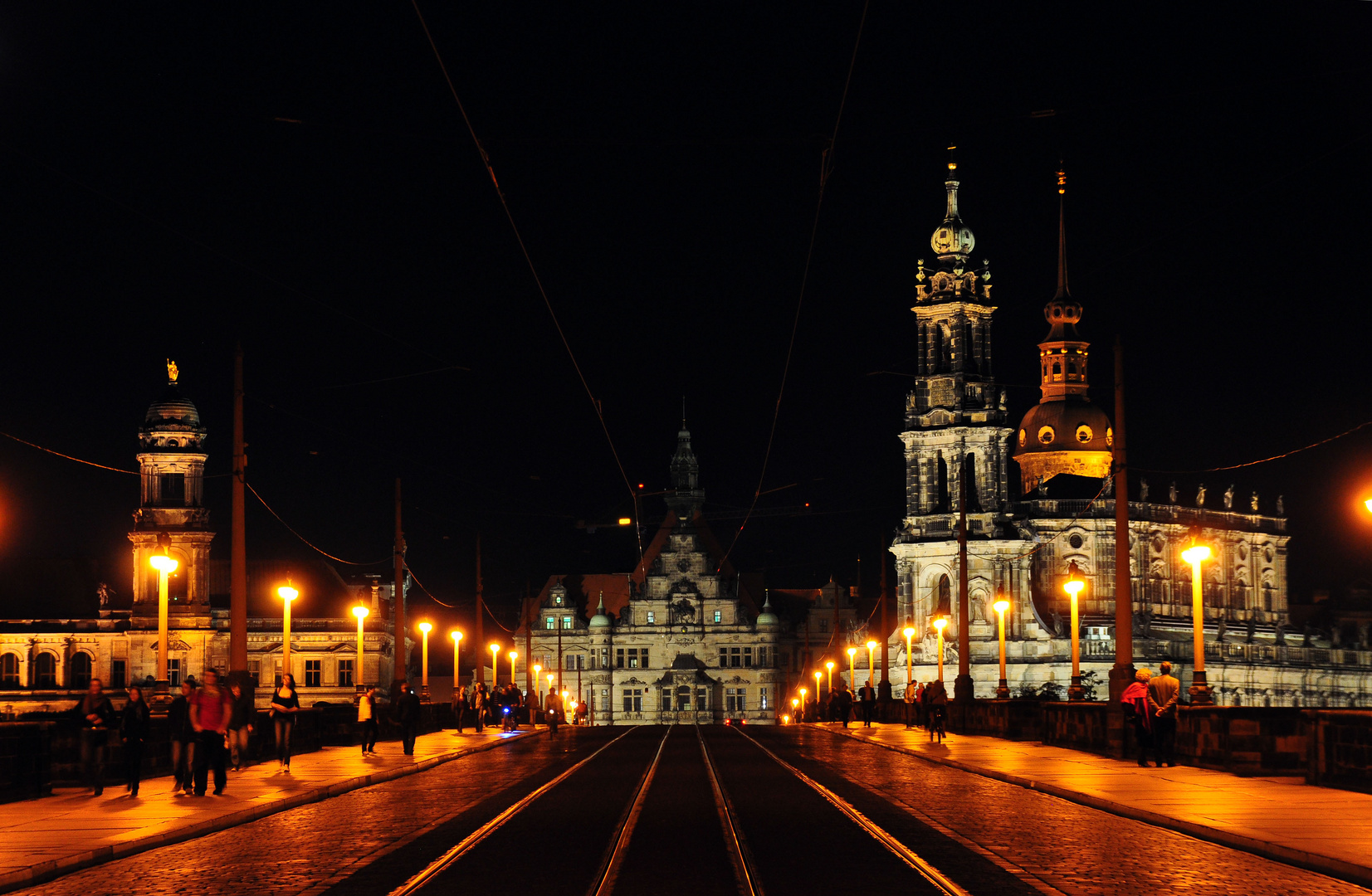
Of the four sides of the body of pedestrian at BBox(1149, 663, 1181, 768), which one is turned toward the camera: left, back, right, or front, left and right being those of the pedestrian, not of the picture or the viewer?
back

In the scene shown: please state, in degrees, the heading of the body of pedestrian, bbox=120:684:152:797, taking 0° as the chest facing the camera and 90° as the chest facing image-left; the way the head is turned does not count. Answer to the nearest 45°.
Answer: approximately 0°

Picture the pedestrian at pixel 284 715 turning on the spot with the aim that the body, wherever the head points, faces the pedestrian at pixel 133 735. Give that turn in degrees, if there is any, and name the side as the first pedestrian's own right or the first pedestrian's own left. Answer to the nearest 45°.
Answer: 0° — they already face them

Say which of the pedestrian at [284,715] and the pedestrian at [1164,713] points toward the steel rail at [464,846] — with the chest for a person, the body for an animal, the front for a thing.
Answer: the pedestrian at [284,715]

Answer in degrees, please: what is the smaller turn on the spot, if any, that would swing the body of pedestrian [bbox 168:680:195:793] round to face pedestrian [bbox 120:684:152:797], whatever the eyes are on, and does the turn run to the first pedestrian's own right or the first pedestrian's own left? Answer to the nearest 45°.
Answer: approximately 45° to the first pedestrian's own right

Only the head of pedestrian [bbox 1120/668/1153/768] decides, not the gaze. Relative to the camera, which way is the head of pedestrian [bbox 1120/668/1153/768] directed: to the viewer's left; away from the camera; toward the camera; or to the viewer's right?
away from the camera

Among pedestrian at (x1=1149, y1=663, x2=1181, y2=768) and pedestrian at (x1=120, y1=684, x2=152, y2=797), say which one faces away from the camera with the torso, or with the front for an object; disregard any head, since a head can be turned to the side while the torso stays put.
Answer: pedestrian at (x1=1149, y1=663, x2=1181, y2=768)
